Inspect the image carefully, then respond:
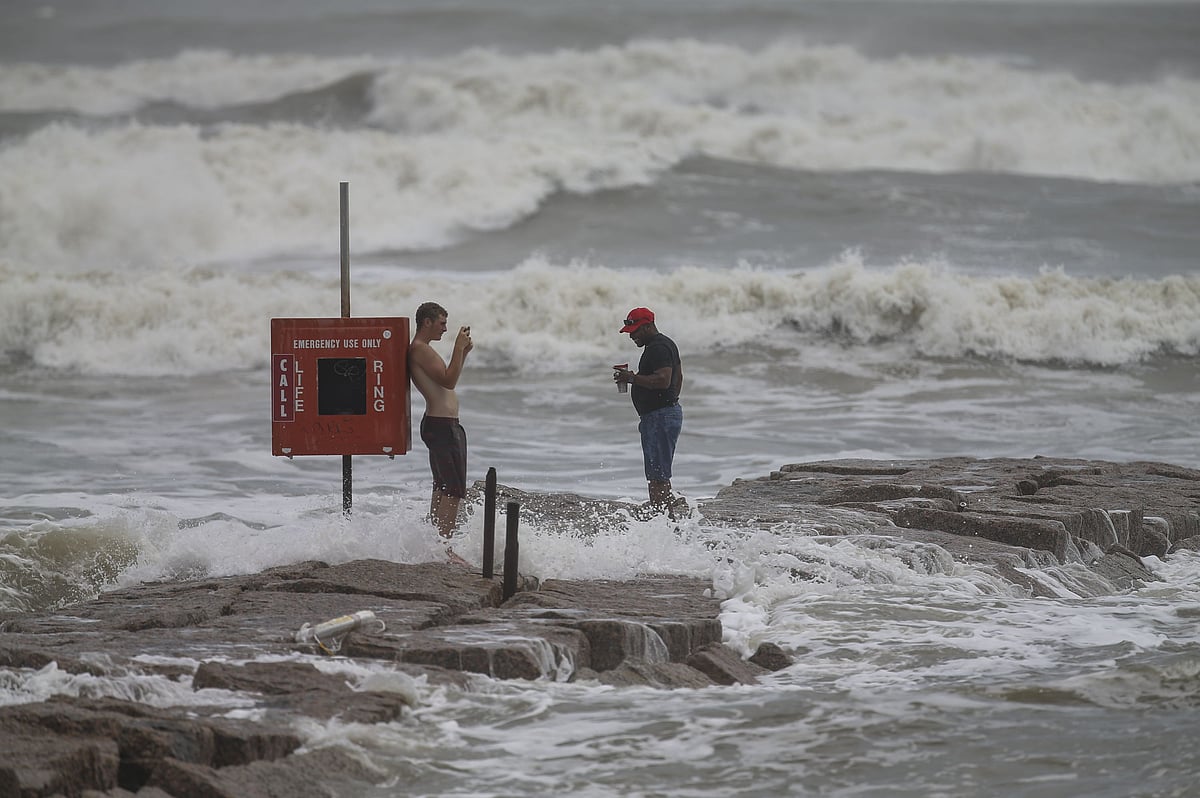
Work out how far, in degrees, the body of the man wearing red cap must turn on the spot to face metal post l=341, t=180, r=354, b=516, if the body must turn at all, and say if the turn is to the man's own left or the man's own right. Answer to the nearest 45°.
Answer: approximately 45° to the man's own left

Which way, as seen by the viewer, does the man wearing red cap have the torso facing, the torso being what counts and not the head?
to the viewer's left

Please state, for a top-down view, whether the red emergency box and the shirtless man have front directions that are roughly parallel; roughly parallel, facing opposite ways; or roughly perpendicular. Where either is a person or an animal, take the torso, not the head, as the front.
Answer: roughly perpendicular

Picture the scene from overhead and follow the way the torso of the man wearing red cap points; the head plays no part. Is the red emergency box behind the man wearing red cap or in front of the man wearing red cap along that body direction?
in front

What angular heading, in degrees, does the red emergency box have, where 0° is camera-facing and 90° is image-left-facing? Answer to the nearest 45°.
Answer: approximately 0°

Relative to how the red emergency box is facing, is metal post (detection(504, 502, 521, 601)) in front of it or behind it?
in front

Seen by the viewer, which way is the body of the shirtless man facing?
to the viewer's right

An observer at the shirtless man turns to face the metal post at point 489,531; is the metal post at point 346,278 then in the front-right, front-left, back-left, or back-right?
back-right

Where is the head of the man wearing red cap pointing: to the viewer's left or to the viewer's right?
to the viewer's left

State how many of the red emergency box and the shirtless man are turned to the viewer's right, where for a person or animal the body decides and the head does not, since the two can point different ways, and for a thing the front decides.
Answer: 1

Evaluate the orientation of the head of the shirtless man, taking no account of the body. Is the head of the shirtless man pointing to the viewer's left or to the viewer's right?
to the viewer's right
